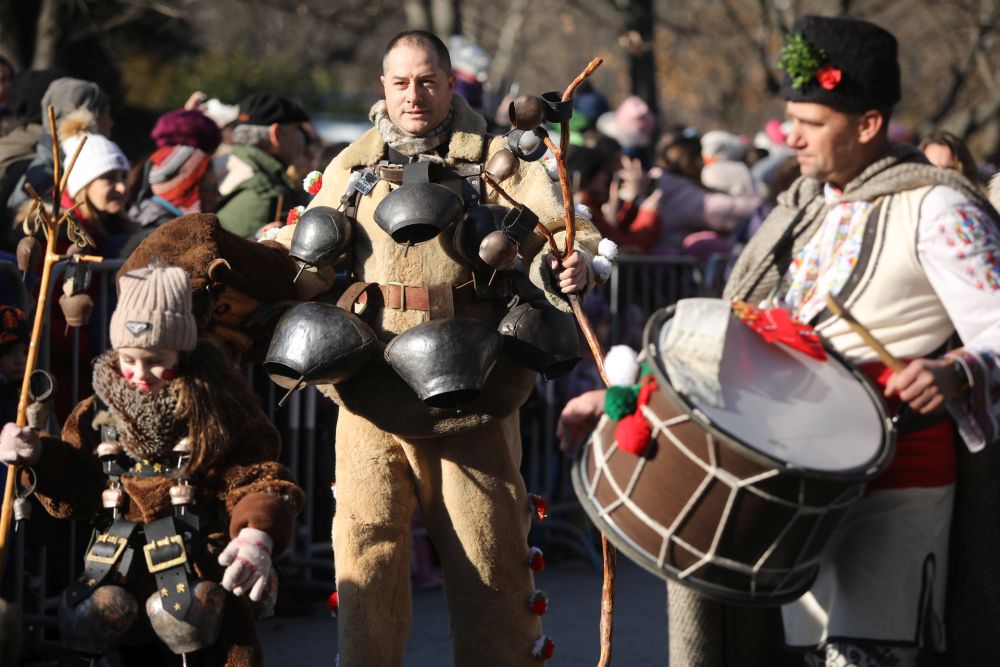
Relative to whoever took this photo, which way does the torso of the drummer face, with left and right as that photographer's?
facing the viewer and to the left of the viewer

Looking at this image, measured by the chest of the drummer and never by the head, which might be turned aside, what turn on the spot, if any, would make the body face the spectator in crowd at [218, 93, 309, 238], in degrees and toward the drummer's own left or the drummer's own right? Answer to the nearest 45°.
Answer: approximately 90° to the drummer's own right

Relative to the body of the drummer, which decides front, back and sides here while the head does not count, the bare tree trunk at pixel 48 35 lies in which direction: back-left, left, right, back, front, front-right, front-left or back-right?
right

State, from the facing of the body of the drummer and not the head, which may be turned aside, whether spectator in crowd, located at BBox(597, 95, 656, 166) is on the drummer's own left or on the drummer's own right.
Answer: on the drummer's own right

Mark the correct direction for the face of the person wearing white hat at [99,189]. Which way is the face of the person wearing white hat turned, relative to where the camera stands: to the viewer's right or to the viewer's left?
to the viewer's right

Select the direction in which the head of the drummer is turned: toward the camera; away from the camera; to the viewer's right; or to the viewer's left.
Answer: to the viewer's left

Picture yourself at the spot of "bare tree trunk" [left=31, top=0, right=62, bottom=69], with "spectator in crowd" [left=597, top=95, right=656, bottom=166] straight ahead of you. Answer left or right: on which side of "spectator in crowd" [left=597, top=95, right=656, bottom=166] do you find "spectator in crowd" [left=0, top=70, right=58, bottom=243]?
right

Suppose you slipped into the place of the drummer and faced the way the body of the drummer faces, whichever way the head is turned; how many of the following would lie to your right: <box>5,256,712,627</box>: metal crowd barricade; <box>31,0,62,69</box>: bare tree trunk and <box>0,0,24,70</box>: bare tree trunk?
3
